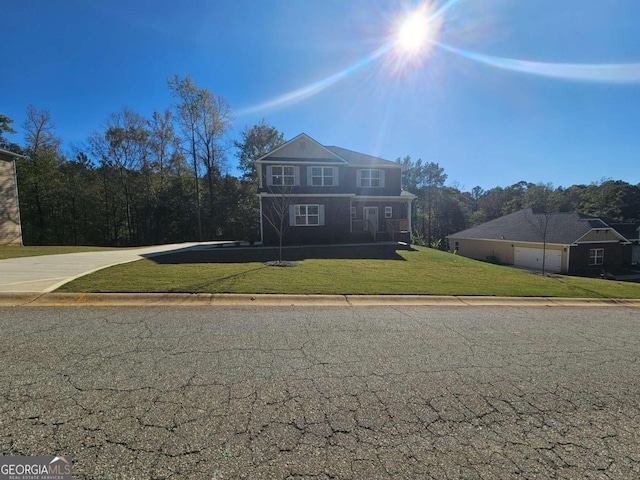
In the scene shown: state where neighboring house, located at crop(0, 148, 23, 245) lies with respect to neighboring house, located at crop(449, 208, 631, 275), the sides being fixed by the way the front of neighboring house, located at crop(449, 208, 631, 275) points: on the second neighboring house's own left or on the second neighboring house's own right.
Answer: on the second neighboring house's own right

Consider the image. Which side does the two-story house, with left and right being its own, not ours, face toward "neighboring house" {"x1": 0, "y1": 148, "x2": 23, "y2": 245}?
right

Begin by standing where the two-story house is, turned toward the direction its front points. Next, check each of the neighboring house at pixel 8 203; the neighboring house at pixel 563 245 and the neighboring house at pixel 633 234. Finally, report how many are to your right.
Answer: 1

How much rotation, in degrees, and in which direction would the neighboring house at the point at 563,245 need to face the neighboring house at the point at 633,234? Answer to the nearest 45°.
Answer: approximately 90° to its left

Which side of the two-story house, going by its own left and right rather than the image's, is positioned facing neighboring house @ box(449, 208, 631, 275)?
left

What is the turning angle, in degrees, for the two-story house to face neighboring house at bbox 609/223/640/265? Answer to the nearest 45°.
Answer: approximately 135° to its left

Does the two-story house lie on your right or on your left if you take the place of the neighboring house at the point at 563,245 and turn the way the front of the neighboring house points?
on your right

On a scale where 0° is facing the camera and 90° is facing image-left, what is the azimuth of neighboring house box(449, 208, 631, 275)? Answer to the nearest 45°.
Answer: approximately 315°

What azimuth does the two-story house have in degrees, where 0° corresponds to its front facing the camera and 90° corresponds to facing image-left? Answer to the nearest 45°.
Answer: approximately 0°

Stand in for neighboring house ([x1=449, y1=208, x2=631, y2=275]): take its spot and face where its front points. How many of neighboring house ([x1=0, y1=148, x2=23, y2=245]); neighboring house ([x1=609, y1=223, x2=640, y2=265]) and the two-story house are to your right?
2
